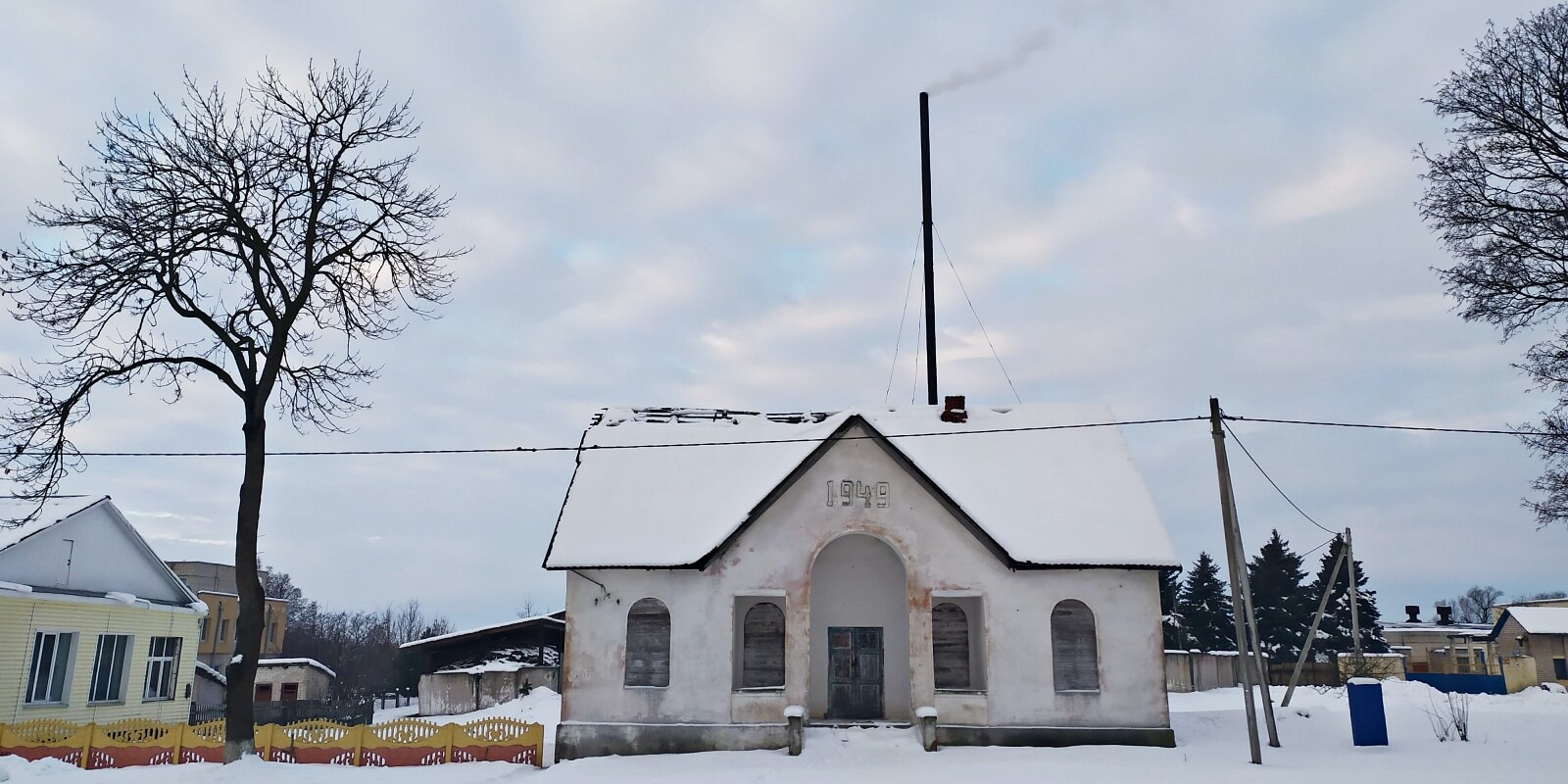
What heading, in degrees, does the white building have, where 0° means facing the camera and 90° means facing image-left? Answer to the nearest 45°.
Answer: approximately 0°

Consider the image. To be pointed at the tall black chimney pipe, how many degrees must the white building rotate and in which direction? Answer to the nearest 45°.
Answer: approximately 180°

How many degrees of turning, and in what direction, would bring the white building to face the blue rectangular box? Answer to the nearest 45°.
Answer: approximately 90° to its left

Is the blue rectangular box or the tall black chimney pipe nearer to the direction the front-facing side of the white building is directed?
the blue rectangular box

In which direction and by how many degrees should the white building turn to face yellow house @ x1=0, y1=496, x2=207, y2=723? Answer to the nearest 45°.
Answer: approximately 90° to its right
